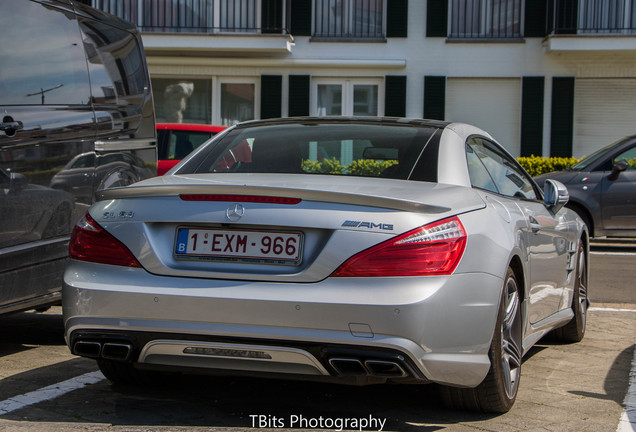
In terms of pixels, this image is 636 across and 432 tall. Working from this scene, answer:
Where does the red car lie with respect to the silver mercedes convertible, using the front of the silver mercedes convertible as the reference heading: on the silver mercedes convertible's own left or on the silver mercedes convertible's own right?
on the silver mercedes convertible's own left

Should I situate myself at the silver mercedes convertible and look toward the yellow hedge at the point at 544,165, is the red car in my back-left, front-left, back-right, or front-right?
front-left

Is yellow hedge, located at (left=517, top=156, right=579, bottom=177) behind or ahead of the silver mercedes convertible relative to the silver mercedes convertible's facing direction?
ahead

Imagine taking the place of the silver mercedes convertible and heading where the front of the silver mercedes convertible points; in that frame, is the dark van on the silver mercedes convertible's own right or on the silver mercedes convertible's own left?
on the silver mercedes convertible's own left

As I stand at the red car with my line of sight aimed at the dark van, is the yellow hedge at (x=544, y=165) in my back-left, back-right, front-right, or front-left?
back-left
